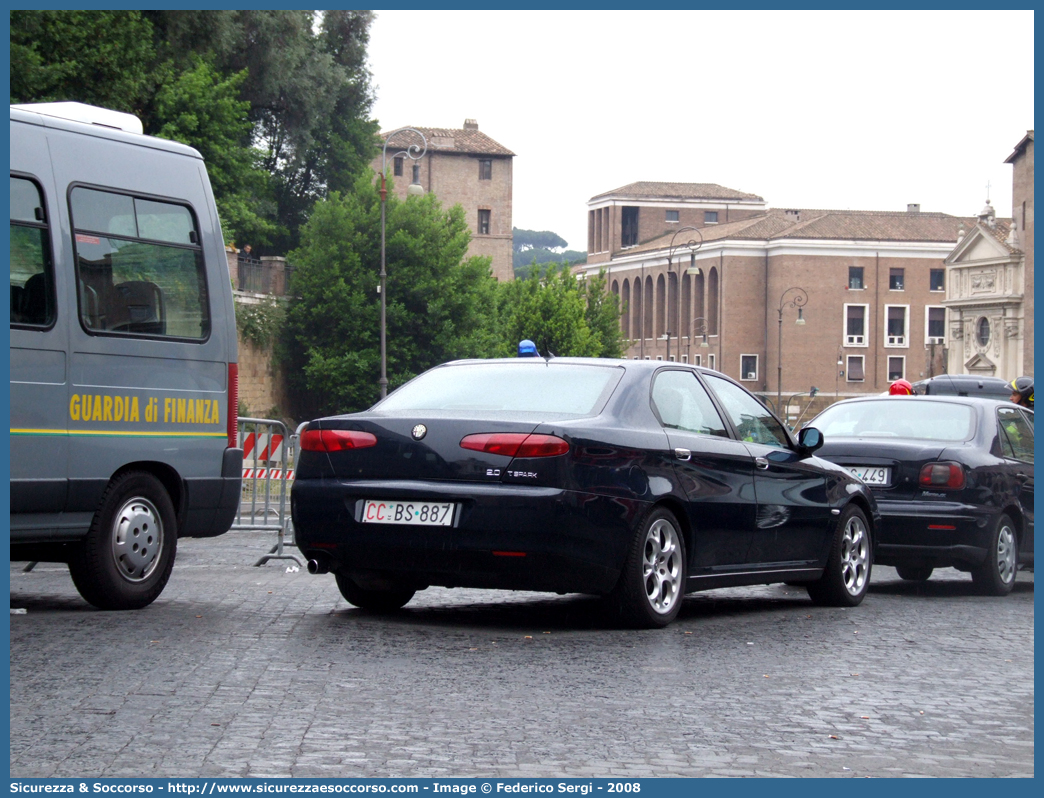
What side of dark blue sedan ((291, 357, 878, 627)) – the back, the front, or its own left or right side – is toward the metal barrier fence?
left

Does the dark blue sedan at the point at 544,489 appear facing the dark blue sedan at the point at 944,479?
yes

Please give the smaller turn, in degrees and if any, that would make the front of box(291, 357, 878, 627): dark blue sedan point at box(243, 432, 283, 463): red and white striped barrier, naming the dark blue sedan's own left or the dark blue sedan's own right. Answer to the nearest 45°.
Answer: approximately 90° to the dark blue sedan's own left

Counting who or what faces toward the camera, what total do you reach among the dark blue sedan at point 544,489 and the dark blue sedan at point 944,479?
0

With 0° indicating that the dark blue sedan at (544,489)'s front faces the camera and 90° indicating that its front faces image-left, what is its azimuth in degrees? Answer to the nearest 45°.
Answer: approximately 225°

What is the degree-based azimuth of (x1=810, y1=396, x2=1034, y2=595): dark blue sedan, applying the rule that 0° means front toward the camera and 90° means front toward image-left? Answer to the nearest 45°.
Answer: approximately 225°

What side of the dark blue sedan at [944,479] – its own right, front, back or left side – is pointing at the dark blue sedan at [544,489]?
back

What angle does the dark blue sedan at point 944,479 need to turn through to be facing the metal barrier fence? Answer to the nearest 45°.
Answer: approximately 135° to its left

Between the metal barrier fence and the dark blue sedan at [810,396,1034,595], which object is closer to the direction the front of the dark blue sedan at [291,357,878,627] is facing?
the dark blue sedan

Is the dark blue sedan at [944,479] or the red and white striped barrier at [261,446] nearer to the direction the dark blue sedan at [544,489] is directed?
the dark blue sedan
